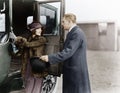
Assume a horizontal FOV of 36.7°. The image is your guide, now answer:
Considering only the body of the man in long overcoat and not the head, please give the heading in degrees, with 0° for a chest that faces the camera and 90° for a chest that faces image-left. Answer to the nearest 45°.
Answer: approximately 90°
